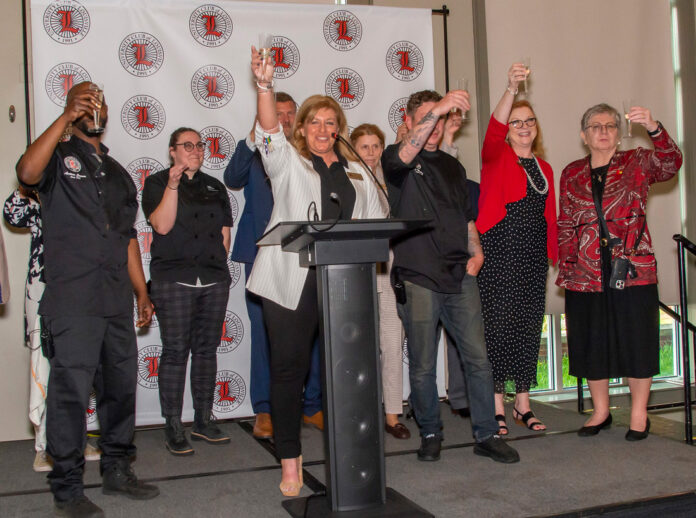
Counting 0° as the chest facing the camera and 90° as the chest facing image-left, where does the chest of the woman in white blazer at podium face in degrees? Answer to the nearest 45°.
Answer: approximately 0°

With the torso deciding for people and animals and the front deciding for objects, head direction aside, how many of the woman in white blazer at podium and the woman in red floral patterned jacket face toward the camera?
2

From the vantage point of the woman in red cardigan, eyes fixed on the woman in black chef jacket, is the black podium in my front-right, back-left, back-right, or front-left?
front-left

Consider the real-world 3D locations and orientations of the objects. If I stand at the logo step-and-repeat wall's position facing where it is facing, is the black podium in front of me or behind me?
in front

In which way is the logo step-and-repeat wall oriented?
toward the camera

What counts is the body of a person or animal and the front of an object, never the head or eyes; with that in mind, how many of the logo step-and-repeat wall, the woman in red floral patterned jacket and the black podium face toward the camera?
3

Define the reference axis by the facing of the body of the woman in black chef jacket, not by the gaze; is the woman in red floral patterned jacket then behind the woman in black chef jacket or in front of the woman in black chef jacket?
in front

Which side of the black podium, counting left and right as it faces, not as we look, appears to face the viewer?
front

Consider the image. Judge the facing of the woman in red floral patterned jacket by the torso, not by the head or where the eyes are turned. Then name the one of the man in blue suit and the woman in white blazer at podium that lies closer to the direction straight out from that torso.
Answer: the woman in white blazer at podium

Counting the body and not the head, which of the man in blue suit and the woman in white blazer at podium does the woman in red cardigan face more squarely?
the woman in white blazer at podium

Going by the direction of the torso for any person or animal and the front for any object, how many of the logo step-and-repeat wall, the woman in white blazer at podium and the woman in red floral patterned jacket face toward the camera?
3

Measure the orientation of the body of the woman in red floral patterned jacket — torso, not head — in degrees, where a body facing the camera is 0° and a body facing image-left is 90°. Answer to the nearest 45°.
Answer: approximately 0°

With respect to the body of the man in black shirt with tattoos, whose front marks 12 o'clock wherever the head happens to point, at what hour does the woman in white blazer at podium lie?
The woman in white blazer at podium is roughly at 3 o'clock from the man in black shirt with tattoos.

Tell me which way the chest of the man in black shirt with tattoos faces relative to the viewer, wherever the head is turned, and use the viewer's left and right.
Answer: facing the viewer and to the right of the viewer

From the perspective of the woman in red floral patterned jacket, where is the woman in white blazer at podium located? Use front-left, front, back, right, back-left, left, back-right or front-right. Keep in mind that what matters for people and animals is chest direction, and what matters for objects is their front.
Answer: front-right
